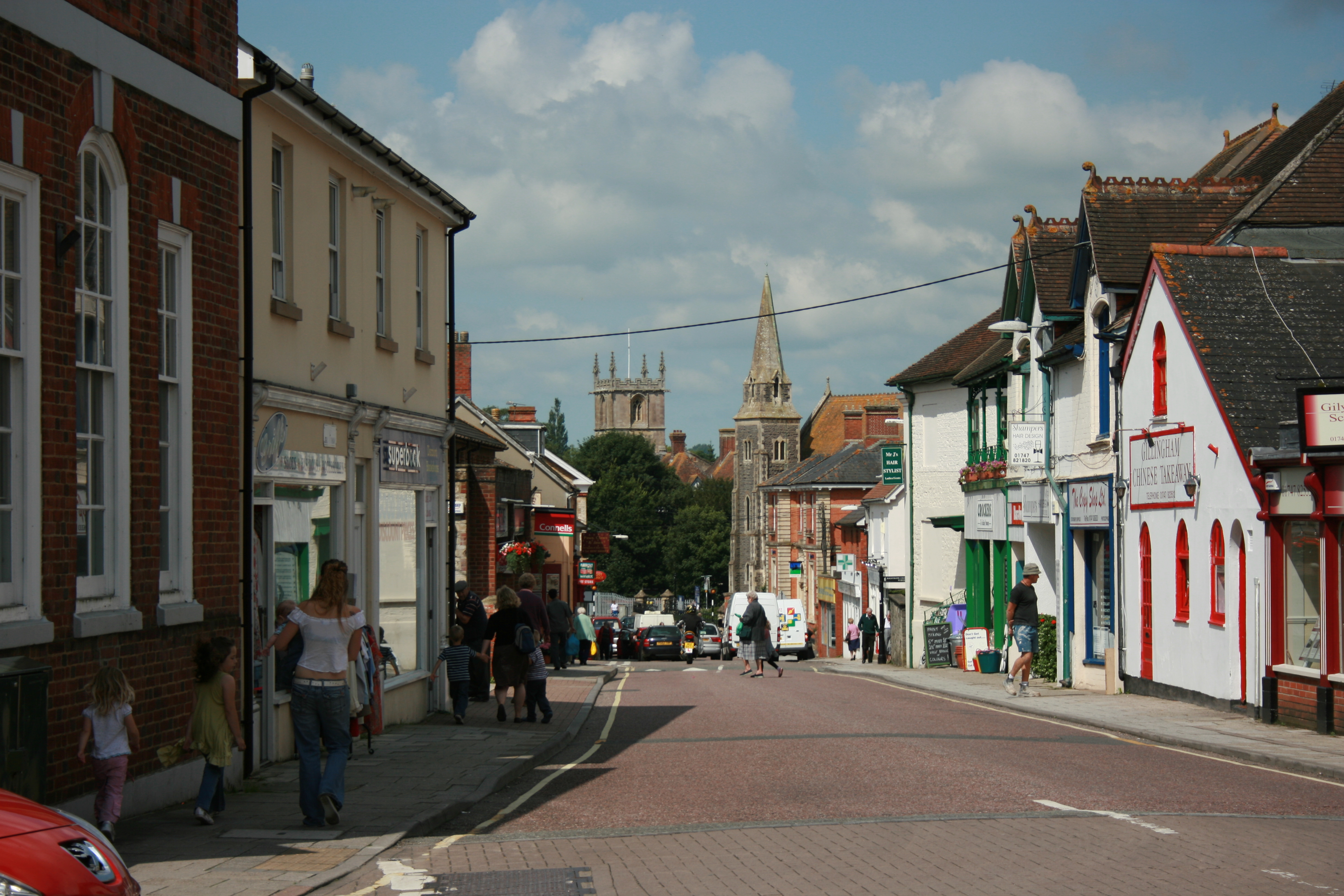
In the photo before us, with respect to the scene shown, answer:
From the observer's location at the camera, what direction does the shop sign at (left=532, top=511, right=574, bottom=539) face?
facing the viewer

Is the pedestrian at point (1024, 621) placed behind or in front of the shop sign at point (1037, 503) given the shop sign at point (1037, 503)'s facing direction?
in front

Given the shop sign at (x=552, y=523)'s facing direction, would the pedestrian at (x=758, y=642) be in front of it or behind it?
in front

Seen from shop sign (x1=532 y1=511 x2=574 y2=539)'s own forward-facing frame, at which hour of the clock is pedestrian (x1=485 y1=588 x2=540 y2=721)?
The pedestrian is roughly at 12 o'clock from the shop sign.

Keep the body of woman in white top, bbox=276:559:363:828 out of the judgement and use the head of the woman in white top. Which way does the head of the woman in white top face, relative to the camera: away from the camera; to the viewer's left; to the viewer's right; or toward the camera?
away from the camera

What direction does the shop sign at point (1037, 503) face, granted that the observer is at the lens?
facing the viewer and to the left of the viewer

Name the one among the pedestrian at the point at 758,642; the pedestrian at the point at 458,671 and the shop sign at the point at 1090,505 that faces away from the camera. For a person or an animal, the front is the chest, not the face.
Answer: the pedestrian at the point at 458,671

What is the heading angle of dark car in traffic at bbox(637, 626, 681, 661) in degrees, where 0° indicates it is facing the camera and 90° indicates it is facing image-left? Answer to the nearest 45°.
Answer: approximately 180°

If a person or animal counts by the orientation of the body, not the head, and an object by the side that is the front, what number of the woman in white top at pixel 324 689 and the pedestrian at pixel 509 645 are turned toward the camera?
0

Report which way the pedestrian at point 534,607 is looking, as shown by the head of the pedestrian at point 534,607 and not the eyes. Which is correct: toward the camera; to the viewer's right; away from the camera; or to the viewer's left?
away from the camera

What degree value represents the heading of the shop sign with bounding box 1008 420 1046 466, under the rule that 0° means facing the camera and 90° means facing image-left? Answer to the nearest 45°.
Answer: approximately 0°

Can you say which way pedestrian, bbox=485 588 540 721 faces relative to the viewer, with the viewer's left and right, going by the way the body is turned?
facing away from the viewer

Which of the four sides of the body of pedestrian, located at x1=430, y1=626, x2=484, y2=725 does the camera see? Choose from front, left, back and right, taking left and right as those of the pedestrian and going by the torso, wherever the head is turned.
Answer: back
